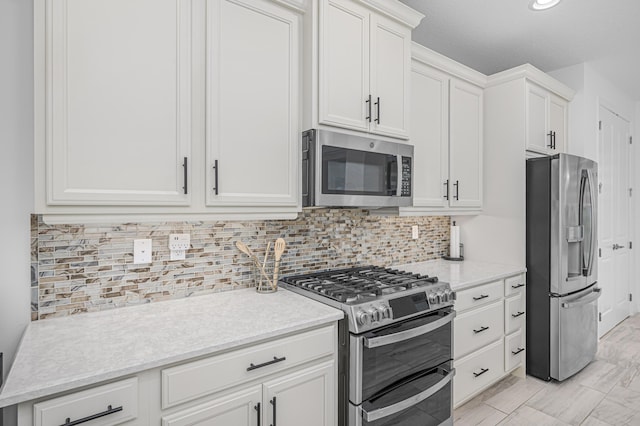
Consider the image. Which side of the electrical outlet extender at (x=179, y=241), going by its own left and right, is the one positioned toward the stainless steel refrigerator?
left

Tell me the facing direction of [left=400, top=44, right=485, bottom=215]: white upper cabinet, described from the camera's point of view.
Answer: facing the viewer and to the right of the viewer

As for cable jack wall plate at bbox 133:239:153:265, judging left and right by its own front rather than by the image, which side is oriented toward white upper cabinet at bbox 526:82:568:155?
left

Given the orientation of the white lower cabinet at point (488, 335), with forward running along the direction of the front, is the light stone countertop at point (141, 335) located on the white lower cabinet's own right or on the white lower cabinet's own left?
on the white lower cabinet's own right

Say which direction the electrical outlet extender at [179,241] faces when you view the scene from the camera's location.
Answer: facing the viewer

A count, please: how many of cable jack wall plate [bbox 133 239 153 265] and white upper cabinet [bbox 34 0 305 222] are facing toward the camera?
2

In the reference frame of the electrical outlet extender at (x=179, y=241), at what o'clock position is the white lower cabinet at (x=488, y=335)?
The white lower cabinet is roughly at 9 o'clock from the electrical outlet extender.

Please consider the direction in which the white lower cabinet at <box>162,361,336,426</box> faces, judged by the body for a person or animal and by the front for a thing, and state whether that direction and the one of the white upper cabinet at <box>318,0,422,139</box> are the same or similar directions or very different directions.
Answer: same or similar directions

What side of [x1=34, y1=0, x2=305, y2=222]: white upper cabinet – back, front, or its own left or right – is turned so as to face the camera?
front

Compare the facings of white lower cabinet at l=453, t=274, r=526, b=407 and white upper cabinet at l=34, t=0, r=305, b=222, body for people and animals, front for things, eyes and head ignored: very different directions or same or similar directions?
same or similar directions

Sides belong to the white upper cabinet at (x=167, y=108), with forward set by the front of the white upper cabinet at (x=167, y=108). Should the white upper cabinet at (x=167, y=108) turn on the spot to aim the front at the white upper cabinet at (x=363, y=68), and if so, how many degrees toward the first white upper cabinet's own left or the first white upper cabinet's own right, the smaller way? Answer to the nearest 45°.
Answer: approximately 90° to the first white upper cabinet's own left

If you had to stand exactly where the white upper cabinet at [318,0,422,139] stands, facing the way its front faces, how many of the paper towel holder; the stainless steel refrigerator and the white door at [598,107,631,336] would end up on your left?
3

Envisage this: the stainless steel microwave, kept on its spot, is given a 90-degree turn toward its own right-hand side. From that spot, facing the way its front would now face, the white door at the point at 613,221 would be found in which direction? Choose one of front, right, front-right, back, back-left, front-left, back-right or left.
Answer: back

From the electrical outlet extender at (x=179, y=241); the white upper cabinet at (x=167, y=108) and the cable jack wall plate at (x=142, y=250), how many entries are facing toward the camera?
3
